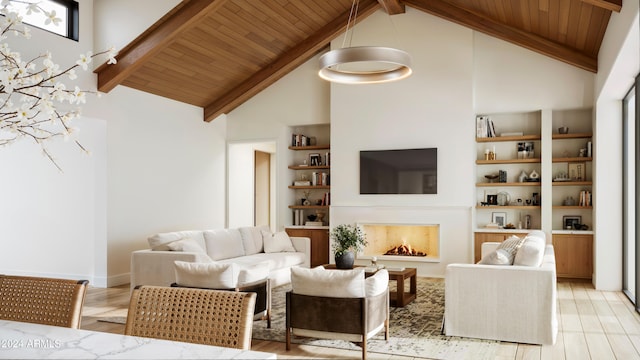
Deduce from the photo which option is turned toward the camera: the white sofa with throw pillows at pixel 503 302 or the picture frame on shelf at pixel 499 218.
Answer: the picture frame on shelf

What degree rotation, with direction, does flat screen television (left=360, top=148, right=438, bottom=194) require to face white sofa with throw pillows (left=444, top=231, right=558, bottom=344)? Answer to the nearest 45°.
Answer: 0° — it already faces it

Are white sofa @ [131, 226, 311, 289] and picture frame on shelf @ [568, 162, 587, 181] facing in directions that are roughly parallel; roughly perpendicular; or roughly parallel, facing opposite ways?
roughly perpendicular

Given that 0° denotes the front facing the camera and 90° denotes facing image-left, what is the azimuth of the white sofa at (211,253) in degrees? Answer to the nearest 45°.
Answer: approximately 315°

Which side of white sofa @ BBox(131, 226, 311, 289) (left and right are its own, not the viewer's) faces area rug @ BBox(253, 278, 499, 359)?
front

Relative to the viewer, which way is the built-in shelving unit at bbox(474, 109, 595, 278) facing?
toward the camera

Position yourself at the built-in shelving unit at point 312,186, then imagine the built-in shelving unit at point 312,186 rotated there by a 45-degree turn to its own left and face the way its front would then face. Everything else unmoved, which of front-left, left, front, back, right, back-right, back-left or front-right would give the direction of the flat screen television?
front

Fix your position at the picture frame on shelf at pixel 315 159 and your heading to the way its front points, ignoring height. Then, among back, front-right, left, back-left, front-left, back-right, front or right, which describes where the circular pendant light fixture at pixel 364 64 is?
front

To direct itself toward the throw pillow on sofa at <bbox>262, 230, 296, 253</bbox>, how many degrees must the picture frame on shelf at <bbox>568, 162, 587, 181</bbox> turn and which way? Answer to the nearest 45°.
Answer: approximately 45° to its right

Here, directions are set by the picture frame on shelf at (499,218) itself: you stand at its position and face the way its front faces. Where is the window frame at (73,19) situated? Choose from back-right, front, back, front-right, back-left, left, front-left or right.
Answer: front-right

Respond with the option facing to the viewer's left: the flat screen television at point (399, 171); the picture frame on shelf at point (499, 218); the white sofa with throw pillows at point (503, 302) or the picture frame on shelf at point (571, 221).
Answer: the white sofa with throw pillows

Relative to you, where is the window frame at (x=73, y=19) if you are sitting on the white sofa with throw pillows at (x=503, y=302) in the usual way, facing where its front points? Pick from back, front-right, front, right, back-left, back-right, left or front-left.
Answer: front

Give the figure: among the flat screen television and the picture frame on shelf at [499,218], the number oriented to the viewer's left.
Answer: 0

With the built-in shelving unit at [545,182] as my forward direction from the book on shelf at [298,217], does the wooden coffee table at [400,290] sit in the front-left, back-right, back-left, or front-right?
front-right

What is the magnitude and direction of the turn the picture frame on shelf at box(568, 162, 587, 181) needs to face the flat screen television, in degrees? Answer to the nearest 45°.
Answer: approximately 90° to its right

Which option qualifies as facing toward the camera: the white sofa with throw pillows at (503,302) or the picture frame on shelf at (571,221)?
the picture frame on shelf

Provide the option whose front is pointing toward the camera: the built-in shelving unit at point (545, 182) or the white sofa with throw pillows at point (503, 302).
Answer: the built-in shelving unit

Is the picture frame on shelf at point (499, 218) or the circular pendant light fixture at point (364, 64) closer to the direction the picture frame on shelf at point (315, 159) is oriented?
the circular pendant light fixture

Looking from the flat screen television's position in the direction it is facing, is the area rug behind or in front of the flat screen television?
in front

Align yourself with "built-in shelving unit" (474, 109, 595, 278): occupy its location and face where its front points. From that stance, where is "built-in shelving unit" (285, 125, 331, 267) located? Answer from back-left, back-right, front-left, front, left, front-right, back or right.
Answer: right

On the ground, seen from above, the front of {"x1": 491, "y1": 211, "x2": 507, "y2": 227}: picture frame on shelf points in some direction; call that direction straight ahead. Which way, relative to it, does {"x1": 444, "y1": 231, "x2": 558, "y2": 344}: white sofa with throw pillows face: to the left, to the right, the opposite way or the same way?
to the right

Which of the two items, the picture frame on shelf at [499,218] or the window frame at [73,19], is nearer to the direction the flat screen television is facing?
the window frame

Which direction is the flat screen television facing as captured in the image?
toward the camera

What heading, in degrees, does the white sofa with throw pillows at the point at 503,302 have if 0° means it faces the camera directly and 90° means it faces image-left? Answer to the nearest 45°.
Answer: approximately 90°
